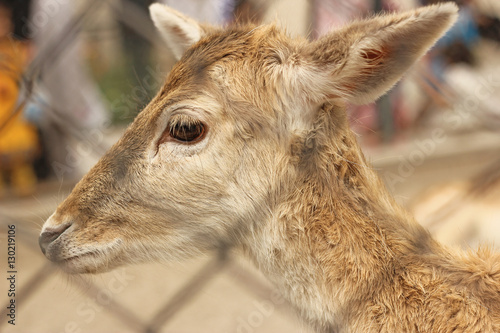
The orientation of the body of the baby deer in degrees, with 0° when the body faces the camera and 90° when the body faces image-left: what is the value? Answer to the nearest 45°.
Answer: approximately 90°

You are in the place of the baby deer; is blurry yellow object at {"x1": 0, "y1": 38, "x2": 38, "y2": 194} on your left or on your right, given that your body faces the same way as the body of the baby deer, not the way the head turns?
on your right
